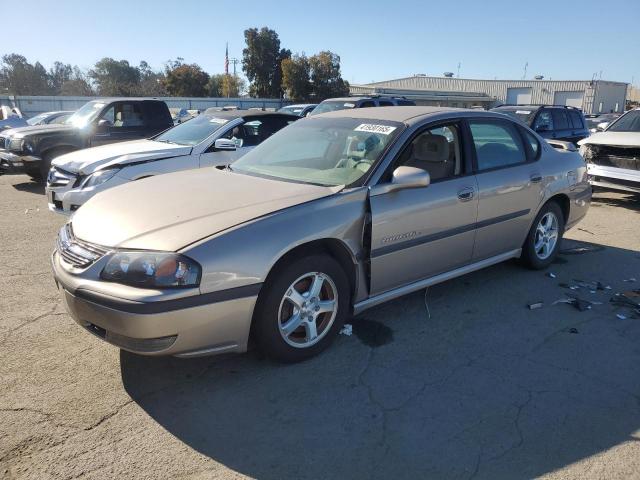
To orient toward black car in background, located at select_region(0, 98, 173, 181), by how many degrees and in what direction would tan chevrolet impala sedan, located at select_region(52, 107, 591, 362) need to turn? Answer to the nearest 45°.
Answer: approximately 90° to its right

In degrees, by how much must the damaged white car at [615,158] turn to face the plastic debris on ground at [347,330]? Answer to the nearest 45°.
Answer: approximately 45° to its left

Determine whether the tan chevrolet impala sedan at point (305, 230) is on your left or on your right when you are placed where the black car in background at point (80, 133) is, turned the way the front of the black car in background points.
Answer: on your left

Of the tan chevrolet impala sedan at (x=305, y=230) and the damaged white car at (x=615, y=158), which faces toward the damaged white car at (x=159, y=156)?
the damaged white car at (x=615, y=158)

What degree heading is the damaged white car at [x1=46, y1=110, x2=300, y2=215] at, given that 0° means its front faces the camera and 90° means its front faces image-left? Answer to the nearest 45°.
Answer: approximately 45°

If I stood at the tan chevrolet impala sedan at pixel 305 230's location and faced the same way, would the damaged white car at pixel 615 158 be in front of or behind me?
behind

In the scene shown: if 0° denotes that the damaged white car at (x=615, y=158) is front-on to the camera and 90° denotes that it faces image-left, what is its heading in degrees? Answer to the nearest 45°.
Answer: approximately 45°

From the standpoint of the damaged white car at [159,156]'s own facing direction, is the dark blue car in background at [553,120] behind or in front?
behind
